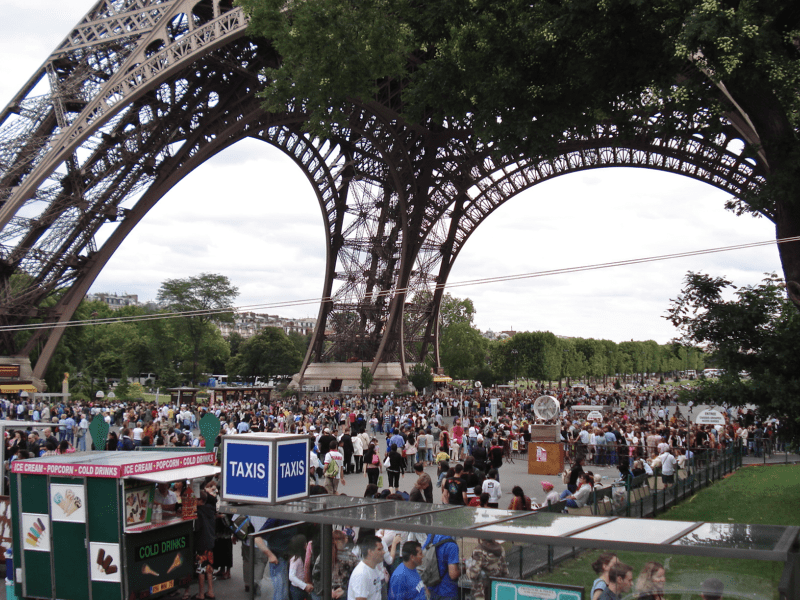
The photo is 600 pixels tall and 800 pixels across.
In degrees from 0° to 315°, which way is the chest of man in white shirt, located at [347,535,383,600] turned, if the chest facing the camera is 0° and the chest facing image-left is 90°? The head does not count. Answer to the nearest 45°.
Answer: approximately 315°

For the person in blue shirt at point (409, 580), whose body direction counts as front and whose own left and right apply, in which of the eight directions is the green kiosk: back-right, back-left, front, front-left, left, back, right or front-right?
back-left

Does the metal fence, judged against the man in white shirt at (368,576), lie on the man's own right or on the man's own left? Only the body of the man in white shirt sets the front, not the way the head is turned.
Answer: on the man's own left

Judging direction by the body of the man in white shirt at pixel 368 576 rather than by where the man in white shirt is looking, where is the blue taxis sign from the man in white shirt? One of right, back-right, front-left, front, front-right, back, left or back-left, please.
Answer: back

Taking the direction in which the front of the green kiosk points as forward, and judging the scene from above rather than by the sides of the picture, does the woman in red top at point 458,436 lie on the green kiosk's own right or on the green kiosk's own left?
on the green kiosk's own left
